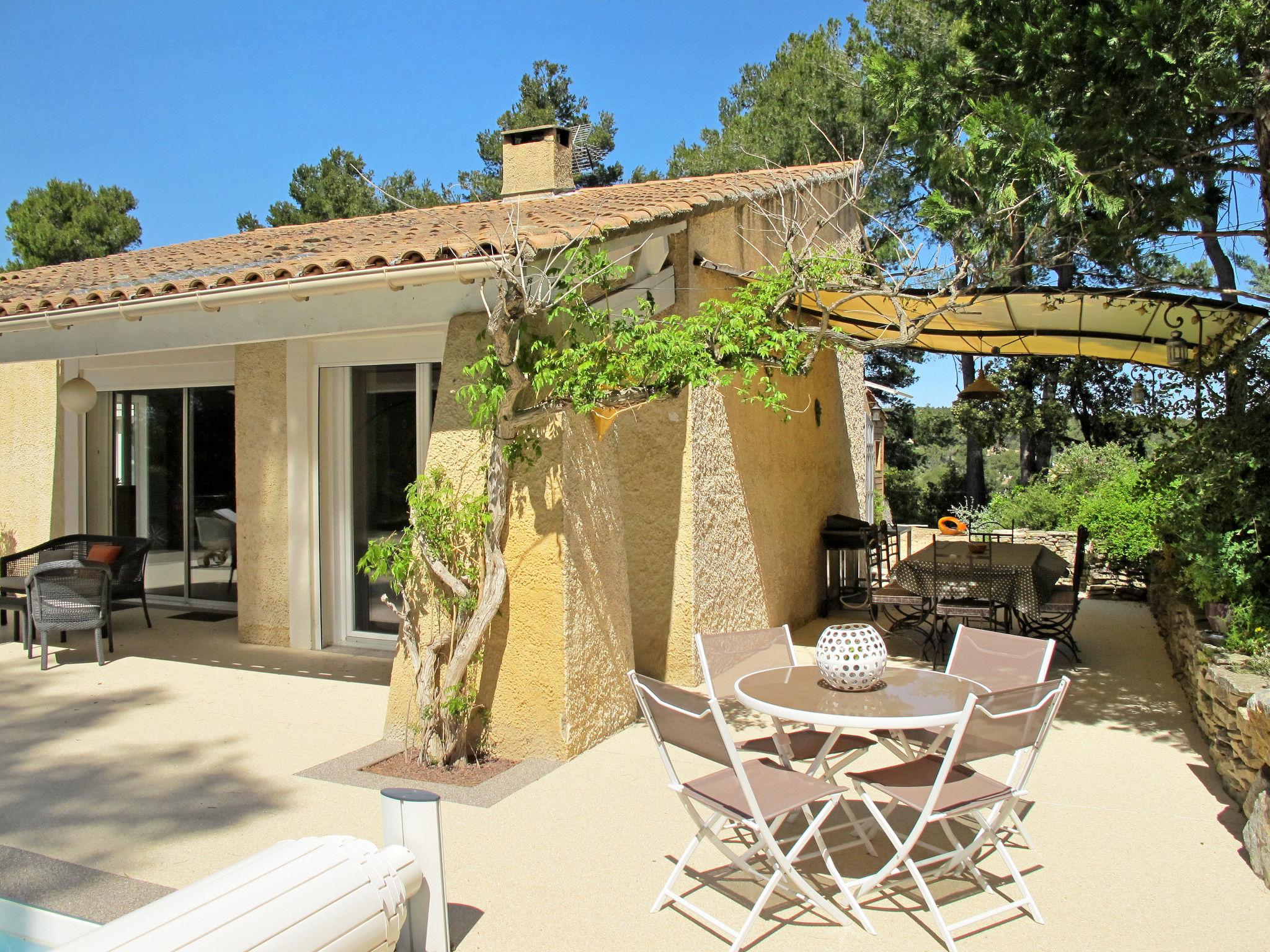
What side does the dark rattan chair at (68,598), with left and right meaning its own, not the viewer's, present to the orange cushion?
front

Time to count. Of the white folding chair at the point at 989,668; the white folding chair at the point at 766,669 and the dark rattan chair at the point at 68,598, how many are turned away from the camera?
1

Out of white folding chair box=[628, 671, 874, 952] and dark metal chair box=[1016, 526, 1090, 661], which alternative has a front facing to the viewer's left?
the dark metal chair

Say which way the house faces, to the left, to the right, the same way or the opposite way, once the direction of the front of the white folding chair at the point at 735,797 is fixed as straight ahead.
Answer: the opposite way

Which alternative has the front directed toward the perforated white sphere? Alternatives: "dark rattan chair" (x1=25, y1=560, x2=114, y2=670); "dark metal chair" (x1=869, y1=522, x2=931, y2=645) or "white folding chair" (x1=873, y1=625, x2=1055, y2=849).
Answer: the white folding chair

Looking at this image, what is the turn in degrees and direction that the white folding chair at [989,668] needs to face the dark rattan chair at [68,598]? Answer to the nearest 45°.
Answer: approximately 45° to its right

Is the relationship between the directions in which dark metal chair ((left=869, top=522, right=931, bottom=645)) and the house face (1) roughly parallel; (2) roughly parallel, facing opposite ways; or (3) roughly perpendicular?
roughly perpendicular

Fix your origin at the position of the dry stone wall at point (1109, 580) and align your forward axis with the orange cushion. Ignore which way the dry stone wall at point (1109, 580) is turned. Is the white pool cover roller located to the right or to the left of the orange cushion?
left

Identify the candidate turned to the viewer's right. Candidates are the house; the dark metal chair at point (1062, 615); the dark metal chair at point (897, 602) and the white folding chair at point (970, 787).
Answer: the dark metal chair at point (897, 602)

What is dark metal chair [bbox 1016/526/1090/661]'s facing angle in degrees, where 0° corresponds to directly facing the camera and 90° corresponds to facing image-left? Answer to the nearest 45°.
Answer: approximately 90°

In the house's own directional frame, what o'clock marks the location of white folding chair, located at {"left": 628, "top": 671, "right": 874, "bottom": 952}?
The white folding chair is roughly at 10 o'clock from the house.

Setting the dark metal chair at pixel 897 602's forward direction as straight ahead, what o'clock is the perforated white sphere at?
The perforated white sphere is roughly at 3 o'clock from the dark metal chair.

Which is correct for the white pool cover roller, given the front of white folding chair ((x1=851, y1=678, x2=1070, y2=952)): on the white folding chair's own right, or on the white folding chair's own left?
on the white folding chair's own left

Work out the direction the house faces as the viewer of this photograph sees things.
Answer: facing the viewer and to the left of the viewer

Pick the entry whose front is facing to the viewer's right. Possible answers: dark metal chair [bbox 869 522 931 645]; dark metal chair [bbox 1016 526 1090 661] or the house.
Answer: dark metal chair [bbox 869 522 931 645]

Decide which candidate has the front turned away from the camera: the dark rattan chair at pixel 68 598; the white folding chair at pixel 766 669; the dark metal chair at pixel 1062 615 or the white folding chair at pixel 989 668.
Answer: the dark rattan chair at pixel 68 598

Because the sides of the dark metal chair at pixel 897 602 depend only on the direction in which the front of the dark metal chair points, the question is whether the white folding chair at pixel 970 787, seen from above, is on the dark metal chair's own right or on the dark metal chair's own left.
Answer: on the dark metal chair's own right

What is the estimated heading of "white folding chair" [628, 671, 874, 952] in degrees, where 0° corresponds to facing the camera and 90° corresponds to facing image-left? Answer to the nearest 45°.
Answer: approximately 225°

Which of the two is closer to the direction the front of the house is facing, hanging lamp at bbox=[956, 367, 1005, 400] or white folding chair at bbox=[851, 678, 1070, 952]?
the white folding chair
